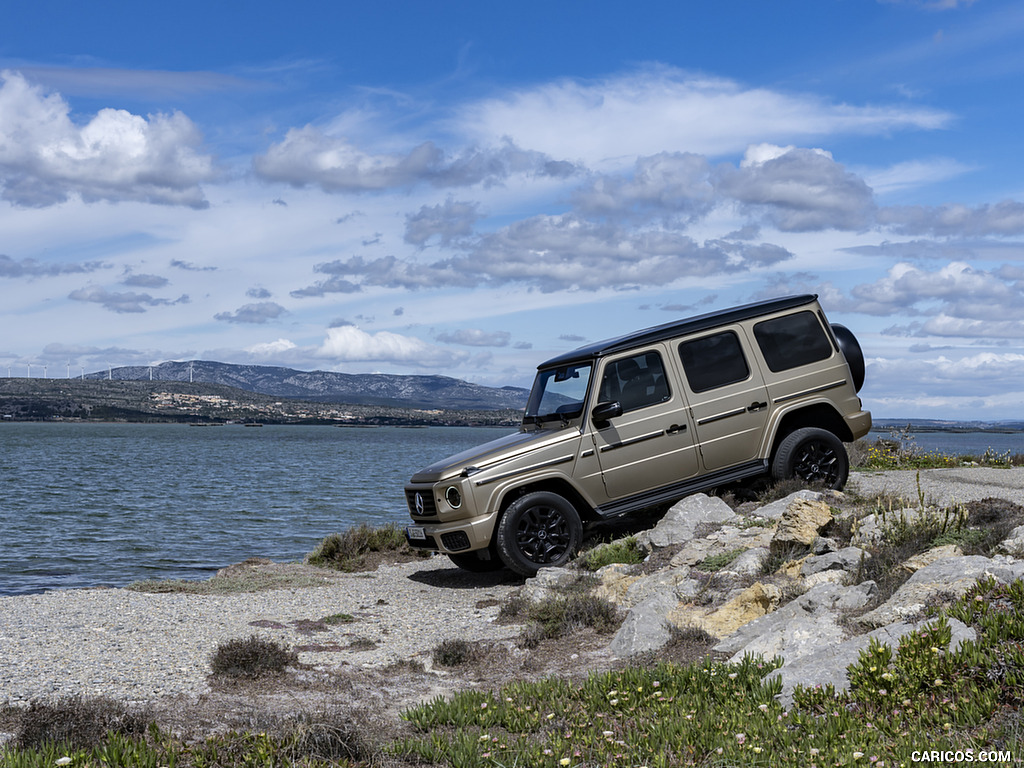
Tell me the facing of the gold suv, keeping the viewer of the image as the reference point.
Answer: facing the viewer and to the left of the viewer
